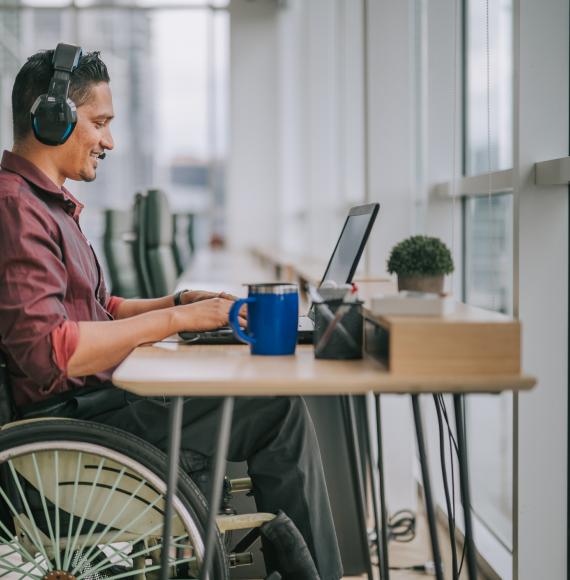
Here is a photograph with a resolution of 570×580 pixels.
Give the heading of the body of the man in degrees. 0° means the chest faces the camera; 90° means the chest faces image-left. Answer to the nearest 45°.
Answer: approximately 270°

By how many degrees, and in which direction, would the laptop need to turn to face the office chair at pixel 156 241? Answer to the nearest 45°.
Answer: approximately 90° to its right

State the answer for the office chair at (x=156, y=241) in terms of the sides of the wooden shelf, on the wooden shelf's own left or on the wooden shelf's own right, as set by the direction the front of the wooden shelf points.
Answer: on the wooden shelf's own right

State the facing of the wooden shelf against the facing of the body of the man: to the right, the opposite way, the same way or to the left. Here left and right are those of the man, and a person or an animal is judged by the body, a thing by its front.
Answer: the opposite way

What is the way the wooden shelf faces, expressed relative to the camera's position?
facing to the left of the viewer

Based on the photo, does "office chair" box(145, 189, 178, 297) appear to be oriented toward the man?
no

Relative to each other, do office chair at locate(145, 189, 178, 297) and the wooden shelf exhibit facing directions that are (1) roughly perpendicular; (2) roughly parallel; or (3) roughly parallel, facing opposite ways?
roughly parallel, facing opposite ways

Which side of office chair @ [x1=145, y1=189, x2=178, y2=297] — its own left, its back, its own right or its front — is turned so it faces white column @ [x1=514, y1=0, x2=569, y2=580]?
right

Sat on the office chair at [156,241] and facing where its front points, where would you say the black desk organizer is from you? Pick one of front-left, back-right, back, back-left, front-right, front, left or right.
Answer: right

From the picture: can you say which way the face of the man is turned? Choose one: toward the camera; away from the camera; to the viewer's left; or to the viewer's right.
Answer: to the viewer's right

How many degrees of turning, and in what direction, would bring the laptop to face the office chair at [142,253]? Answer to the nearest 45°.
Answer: approximately 90° to its right

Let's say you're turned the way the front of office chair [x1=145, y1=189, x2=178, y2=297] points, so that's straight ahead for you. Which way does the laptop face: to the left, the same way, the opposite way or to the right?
the opposite way

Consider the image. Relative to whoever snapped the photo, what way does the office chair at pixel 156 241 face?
facing to the right of the viewer

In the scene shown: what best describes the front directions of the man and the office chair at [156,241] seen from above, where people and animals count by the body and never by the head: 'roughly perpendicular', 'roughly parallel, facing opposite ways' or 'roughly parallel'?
roughly parallel

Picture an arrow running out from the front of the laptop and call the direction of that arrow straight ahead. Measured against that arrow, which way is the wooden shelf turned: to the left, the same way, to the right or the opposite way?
the same way
